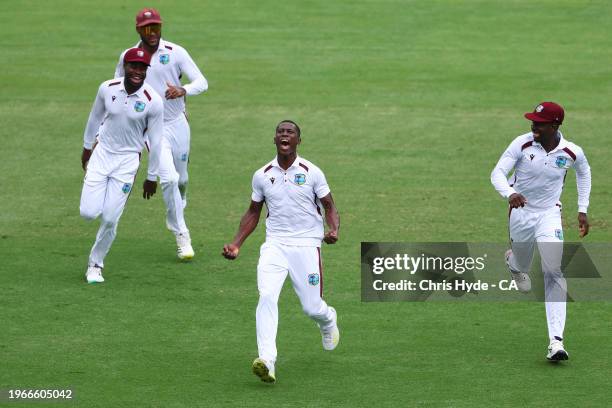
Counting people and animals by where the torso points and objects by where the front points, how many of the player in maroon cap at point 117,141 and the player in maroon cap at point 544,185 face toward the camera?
2

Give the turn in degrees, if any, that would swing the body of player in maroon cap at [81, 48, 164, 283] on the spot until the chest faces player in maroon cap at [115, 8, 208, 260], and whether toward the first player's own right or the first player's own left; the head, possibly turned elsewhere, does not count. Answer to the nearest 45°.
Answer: approximately 135° to the first player's own left

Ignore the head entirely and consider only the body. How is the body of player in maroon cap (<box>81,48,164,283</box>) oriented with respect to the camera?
toward the camera

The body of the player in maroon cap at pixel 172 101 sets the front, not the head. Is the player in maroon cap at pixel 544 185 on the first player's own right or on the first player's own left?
on the first player's own left

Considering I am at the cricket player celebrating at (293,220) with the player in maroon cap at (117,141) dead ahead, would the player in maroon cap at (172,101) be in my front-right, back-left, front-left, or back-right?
front-right

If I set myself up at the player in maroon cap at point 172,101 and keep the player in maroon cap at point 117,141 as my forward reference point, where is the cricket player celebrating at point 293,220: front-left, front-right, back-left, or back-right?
front-left

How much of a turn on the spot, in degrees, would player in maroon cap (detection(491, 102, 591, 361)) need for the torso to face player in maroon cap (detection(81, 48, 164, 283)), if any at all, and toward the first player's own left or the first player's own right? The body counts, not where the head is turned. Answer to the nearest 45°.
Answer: approximately 90° to the first player's own right

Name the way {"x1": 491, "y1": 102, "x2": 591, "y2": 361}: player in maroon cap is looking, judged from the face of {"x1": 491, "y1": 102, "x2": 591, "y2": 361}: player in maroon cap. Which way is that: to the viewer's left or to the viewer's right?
to the viewer's left

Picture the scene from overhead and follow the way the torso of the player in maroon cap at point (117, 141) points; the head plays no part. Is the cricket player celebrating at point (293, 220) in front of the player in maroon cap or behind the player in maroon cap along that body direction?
in front

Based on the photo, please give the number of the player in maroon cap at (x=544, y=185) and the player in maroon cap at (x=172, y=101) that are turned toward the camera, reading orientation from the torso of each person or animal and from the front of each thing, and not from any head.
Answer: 2

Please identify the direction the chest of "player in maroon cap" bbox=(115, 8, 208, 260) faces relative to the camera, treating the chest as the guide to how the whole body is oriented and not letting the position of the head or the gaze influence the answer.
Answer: toward the camera

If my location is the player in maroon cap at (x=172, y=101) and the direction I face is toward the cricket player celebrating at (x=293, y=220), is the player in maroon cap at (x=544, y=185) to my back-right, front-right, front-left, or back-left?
front-left

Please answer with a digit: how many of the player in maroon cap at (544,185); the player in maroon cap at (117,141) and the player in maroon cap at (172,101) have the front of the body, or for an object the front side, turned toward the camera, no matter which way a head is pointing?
3
